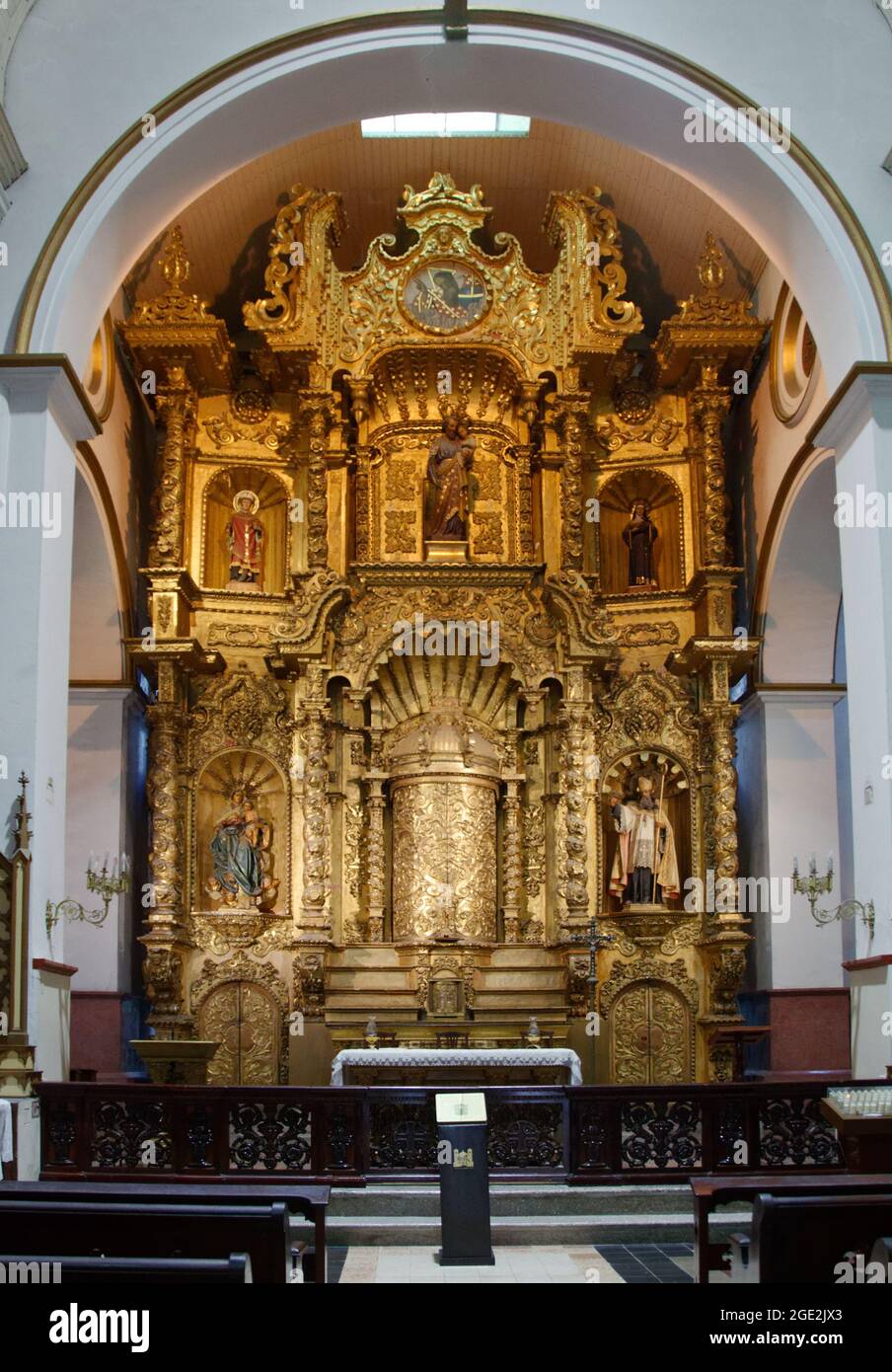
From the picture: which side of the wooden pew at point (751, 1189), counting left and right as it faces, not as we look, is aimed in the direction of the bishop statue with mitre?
front

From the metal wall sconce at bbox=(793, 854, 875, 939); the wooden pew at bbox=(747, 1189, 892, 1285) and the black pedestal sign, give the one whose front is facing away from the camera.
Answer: the wooden pew

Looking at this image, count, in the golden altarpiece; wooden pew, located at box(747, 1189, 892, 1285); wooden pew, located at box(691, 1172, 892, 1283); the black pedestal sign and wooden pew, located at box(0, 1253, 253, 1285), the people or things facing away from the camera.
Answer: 3

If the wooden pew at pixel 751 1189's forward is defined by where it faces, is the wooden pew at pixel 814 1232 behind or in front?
behind

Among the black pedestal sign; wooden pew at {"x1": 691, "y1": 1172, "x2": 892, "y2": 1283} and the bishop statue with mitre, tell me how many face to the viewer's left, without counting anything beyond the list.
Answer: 0

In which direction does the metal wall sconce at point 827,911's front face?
to the viewer's left

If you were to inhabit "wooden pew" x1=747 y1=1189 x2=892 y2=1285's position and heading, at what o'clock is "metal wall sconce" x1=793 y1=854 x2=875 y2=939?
The metal wall sconce is roughly at 12 o'clock from the wooden pew.

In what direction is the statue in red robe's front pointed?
toward the camera

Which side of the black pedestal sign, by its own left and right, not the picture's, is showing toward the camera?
front

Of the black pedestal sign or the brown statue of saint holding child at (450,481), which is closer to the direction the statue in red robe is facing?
the black pedestal sign

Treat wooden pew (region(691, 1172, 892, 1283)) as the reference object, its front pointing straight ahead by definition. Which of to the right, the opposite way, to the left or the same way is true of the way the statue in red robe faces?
the opposite way

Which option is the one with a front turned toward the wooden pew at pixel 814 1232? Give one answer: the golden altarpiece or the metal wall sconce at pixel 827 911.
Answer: the golden altarpiece

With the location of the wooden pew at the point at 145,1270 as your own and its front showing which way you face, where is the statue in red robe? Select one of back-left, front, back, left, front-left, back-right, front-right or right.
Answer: front

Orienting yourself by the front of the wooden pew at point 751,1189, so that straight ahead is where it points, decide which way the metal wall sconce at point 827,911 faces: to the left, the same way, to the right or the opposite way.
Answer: to the left

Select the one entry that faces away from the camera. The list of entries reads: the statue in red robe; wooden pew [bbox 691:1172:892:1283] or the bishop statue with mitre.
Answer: the wooden pew

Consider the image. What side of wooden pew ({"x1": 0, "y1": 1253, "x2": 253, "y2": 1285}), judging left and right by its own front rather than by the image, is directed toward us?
back

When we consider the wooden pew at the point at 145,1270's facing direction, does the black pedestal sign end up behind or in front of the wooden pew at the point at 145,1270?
in front

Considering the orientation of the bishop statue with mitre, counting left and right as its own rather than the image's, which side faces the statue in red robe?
right

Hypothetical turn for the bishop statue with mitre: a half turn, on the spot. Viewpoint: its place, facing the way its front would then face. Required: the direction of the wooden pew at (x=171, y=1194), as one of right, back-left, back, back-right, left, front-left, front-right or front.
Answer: back

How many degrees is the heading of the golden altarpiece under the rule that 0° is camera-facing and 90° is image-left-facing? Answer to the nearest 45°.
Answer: approximately 0°
